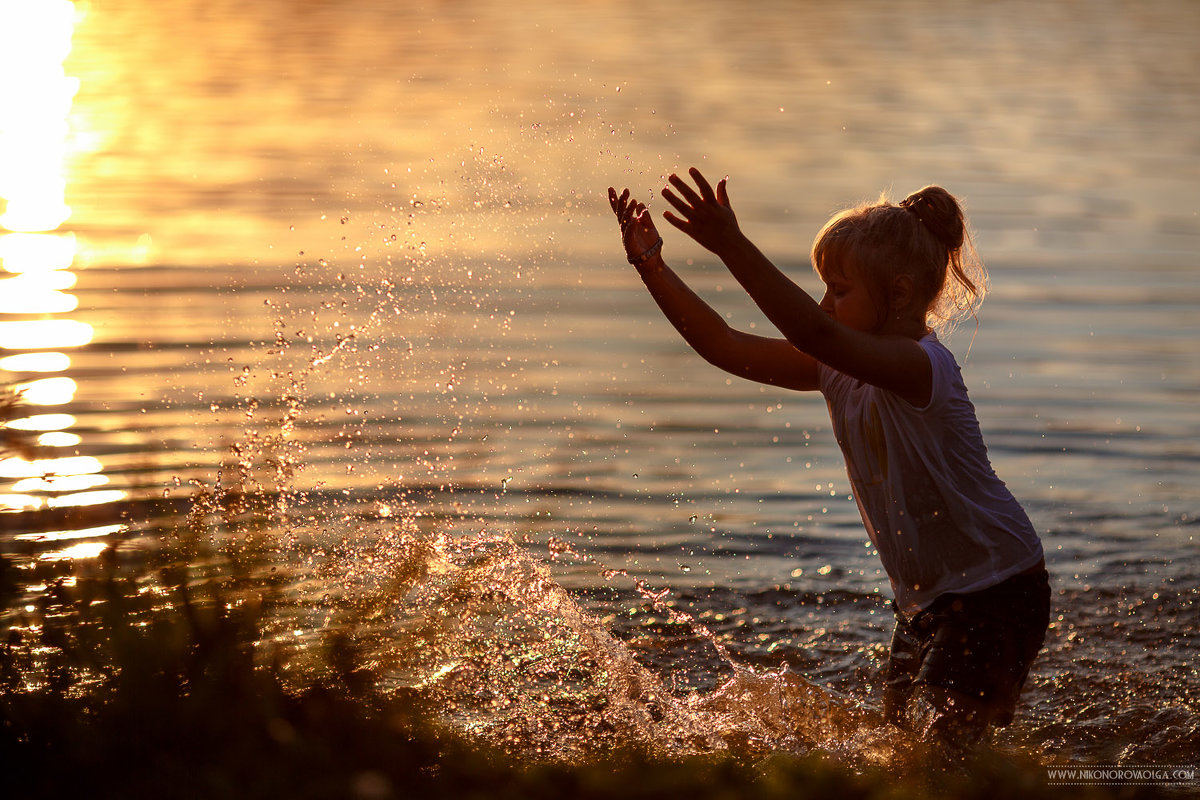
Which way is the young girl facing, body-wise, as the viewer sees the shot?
to the viewer's left

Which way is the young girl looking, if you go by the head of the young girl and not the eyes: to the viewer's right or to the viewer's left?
to the viewer's left
